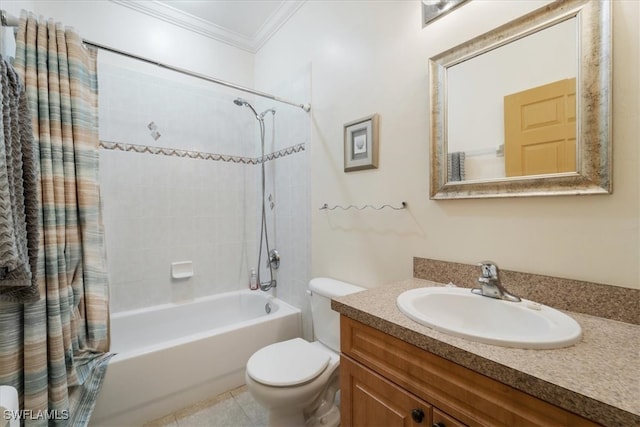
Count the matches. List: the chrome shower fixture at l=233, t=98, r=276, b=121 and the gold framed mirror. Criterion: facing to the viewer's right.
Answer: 0

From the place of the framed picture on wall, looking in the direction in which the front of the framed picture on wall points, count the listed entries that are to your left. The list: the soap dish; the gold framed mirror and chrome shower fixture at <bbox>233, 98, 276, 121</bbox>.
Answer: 1

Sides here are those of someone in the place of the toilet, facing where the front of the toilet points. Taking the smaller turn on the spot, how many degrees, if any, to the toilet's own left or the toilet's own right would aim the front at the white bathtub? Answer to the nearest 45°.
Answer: approximately 90° to the toilet's own right

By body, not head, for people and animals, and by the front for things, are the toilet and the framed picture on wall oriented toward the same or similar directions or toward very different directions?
same or similar directions

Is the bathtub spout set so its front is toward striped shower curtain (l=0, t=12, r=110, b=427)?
yes

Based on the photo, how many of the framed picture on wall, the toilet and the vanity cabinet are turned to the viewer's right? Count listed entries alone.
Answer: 0

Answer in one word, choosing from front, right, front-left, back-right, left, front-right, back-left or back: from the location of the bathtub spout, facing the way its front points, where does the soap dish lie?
front-right

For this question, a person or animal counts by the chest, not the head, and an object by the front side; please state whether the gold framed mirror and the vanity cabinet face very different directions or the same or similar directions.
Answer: same or similar directions

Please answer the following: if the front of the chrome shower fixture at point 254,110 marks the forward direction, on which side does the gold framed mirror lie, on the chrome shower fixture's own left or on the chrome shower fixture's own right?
on the chrome shower fixture's own left

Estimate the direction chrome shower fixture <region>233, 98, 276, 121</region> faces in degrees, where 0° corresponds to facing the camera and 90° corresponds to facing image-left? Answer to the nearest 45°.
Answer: approximately 45°
